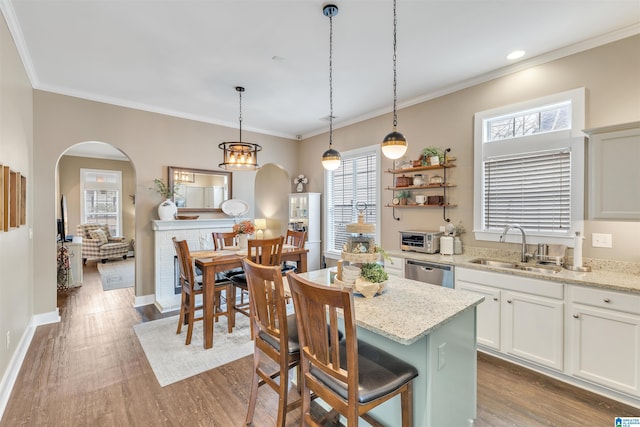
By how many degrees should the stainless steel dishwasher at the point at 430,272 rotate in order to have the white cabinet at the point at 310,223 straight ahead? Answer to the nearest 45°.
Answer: approximately 90° to its right

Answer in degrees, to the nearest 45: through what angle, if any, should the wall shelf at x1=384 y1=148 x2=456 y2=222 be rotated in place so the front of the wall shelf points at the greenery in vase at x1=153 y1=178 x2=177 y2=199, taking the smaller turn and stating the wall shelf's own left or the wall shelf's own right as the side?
approximately 45° to the wall shelf's own right

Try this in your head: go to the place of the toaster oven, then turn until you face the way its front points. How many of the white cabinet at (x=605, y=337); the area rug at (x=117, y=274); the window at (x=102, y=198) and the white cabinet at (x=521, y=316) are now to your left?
2

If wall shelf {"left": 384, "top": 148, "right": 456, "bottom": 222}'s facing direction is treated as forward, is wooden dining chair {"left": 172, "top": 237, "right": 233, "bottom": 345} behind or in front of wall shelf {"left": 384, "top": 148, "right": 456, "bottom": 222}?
in front

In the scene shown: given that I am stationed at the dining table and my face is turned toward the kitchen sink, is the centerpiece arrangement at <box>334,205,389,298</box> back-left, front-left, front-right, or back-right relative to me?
front-right

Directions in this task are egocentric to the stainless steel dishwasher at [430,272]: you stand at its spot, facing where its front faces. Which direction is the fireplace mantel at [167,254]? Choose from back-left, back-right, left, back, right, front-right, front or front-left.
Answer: front-right

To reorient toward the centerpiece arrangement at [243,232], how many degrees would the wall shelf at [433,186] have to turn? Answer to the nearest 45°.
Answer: approximately 45° to its right

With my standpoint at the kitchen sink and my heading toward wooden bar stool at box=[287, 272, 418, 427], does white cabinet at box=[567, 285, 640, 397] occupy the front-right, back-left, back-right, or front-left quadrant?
front-left

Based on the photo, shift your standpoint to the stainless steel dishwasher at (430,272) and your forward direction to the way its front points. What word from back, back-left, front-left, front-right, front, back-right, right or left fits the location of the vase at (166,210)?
front-right

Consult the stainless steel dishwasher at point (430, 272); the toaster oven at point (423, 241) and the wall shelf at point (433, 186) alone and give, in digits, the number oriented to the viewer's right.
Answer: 0

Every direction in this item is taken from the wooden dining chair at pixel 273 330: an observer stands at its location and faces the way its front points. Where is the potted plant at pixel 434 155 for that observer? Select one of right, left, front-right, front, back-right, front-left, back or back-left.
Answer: front

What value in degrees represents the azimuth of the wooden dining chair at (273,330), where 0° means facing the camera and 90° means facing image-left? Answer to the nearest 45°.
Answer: approximately 225°
